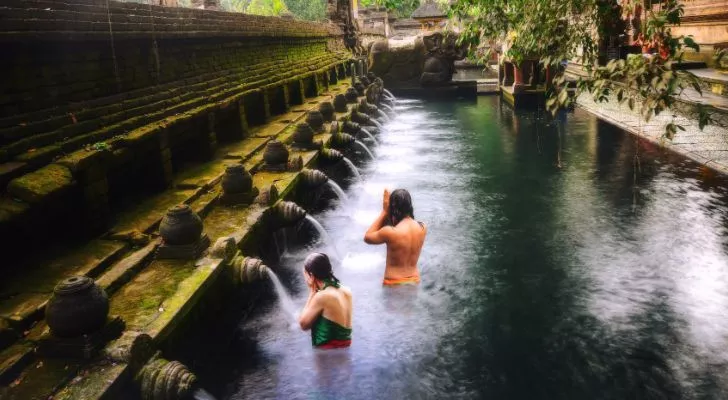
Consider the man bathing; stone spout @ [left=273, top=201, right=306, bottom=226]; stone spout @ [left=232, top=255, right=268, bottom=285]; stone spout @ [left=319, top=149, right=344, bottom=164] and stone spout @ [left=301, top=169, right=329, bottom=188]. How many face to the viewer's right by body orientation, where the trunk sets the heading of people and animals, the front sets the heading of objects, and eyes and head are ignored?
4

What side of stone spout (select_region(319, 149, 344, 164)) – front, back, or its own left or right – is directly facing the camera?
right

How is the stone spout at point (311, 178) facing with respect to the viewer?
to the viewer's right

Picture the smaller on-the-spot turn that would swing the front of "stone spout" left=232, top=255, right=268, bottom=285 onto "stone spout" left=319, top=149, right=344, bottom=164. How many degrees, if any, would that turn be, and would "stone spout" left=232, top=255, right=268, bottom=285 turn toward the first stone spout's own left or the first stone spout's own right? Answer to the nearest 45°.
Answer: approximately 90° to the first stone spout's own left

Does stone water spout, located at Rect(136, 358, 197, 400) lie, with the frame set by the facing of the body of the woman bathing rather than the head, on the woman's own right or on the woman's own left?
on the woman's own left

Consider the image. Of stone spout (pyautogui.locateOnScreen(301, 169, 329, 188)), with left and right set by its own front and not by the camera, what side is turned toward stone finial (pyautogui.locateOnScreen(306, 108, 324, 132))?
left

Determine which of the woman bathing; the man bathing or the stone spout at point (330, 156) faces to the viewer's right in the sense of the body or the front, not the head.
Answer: the stone spout

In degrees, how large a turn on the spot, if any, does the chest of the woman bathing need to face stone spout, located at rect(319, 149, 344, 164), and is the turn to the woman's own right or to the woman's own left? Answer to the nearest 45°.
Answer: approximately 45° to the woman's own right

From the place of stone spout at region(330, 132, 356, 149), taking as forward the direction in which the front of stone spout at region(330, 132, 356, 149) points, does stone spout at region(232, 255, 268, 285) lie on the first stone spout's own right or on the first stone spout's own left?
on the first stone spout's own right

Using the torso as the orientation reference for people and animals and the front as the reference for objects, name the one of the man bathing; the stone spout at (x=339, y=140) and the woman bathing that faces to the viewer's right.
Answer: the stone spout

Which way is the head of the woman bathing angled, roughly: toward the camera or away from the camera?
away from the camera

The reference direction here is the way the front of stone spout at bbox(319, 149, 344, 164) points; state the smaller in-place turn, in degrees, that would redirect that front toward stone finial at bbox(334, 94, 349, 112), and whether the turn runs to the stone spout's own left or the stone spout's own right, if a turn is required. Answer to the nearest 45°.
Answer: approximately 90° to the stone spout's own left

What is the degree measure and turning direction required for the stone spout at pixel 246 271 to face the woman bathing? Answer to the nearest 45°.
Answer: approximately 45° to its right

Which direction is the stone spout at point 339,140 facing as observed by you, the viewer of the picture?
facing to the right of the viewer

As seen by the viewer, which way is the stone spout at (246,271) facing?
to the viewer's right

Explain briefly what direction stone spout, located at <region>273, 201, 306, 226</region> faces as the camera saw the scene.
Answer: facing to the right of the viewer

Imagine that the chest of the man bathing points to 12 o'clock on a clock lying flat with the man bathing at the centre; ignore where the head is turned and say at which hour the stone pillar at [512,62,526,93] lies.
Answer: The stone pillar is roughly at 2 o'clock from the man bathing.
